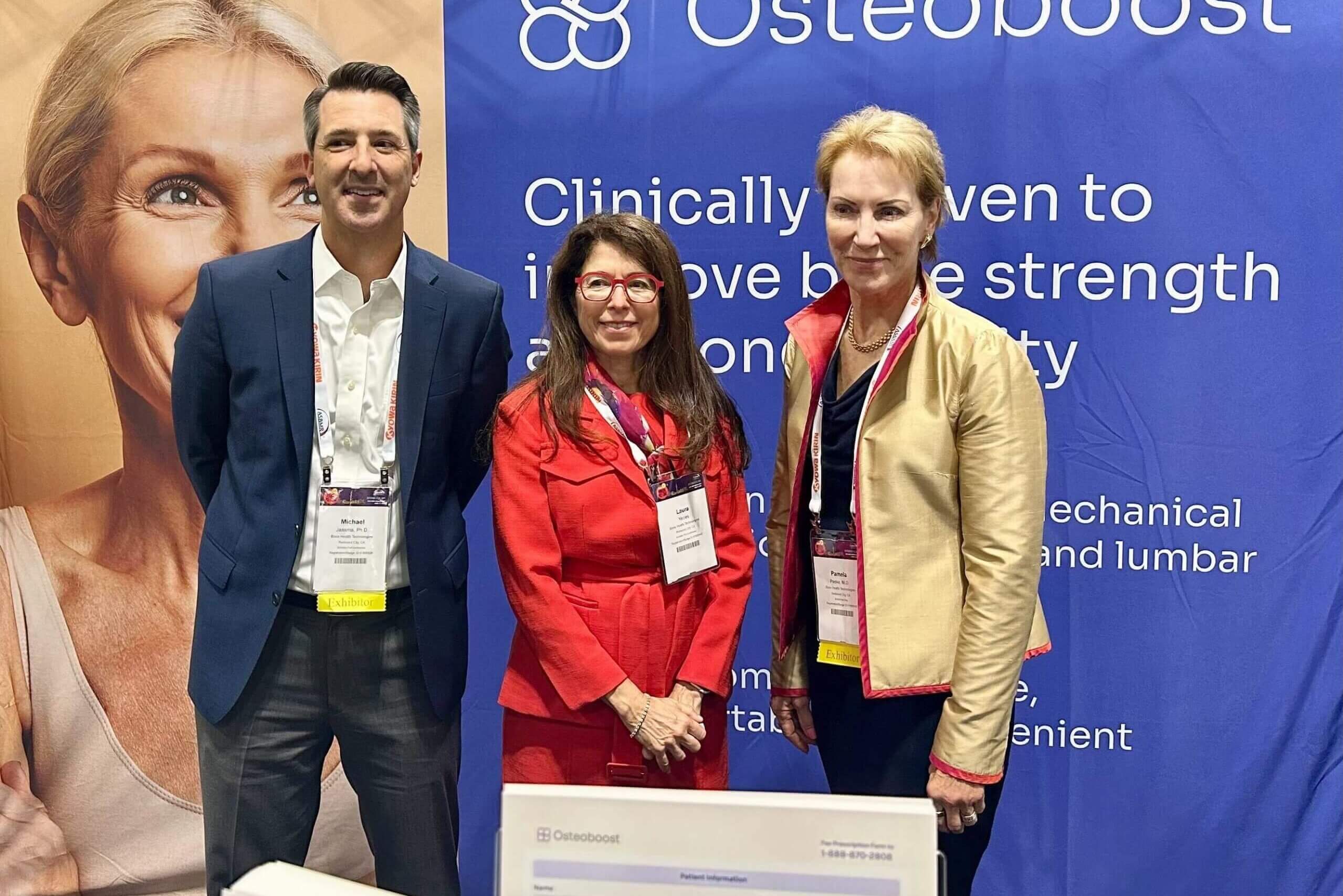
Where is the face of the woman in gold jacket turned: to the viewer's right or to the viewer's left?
to the viewer's left

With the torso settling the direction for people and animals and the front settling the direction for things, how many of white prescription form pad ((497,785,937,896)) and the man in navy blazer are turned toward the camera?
2

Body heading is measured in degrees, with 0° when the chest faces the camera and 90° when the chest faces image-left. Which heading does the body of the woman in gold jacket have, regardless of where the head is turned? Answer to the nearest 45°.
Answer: approximately 45°

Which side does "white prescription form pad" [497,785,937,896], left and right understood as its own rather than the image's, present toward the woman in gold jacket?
back

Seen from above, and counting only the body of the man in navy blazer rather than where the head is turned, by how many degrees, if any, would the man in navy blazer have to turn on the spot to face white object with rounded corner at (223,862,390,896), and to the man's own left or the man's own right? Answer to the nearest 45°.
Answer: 0° — they already face it
